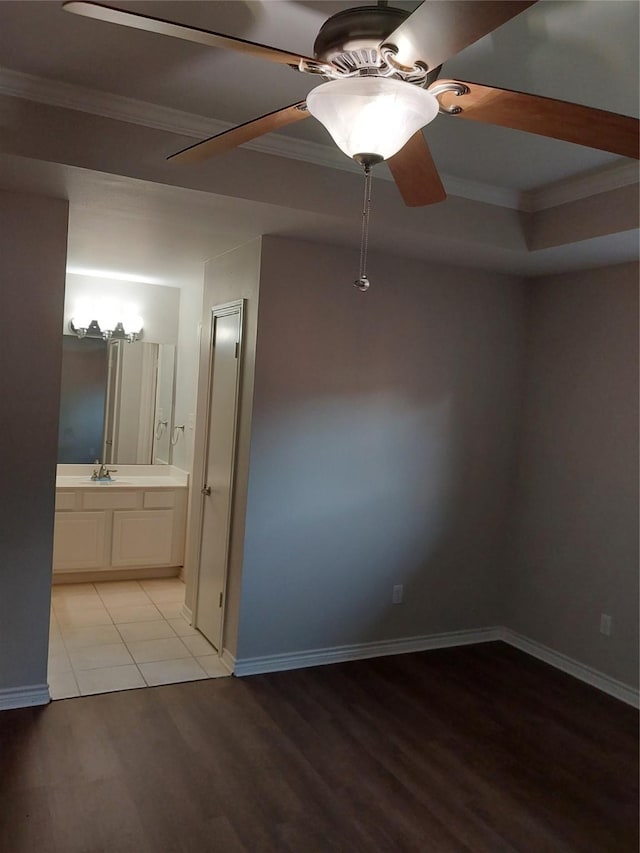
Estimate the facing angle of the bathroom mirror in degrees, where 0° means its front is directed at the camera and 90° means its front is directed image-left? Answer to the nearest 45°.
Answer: approximately 0°

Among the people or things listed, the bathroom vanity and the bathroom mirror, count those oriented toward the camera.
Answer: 2

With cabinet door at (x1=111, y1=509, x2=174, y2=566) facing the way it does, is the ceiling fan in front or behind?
in front

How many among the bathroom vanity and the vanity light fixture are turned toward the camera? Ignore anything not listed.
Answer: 2

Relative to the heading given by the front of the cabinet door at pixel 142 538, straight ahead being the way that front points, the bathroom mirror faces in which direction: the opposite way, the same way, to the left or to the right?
the same way

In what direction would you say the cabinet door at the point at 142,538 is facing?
toward the camera

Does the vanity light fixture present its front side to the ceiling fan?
yes

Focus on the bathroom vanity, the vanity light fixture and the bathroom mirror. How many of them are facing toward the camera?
3

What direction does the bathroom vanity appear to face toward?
toward the camera

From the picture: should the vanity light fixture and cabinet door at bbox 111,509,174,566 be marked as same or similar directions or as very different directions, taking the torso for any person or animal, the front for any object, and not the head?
same or similar directions

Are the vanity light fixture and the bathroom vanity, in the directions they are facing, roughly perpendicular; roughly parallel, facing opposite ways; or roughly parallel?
roughly parallel

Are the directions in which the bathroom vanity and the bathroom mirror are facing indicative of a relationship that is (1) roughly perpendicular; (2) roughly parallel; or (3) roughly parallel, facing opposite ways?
roughly parallel
